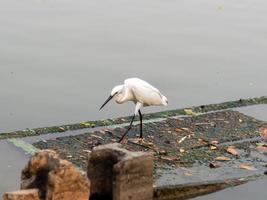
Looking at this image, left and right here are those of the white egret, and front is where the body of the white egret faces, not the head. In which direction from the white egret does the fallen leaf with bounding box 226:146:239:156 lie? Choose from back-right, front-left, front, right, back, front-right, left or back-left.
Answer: back

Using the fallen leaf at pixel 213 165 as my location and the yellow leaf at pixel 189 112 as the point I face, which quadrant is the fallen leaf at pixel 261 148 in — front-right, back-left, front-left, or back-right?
front-right

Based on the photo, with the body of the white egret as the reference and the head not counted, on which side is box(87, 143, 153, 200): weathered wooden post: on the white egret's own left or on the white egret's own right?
on the white egret's own left

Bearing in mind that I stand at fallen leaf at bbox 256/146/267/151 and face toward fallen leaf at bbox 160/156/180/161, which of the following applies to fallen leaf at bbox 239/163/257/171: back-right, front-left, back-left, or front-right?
front-left

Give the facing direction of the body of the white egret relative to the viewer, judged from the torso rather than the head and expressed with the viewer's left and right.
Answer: facing to the left of the viewer

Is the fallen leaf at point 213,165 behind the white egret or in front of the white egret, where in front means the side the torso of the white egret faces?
behind

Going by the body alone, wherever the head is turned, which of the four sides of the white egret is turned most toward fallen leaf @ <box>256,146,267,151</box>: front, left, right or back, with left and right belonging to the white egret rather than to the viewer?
back

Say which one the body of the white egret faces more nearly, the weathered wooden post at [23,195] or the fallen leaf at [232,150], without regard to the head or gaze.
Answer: the weathered wooden post
